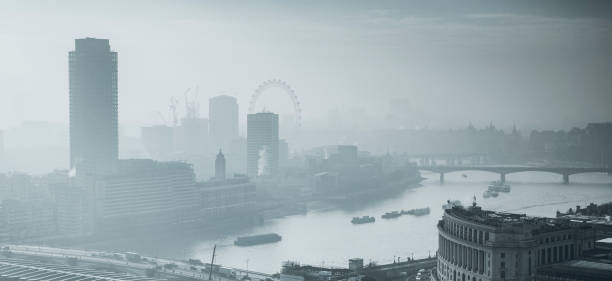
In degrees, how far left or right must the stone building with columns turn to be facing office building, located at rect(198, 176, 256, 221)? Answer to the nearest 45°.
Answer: approximately 90° to its right

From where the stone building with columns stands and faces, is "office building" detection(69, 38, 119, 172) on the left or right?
on its right

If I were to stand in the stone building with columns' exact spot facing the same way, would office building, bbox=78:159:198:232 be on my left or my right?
on my right

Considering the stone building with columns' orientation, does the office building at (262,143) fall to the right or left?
on its right

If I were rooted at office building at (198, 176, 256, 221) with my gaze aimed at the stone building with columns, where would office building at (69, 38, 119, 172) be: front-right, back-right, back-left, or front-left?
back-right

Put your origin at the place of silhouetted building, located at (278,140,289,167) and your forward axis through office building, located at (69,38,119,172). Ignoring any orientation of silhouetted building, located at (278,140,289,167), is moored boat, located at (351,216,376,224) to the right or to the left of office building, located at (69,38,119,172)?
left

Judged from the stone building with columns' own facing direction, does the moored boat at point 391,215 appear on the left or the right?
on its right

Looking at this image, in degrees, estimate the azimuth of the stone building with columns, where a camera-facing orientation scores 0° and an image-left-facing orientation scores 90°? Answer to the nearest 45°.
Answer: approximately 45°

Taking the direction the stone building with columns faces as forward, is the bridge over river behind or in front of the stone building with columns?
behind
